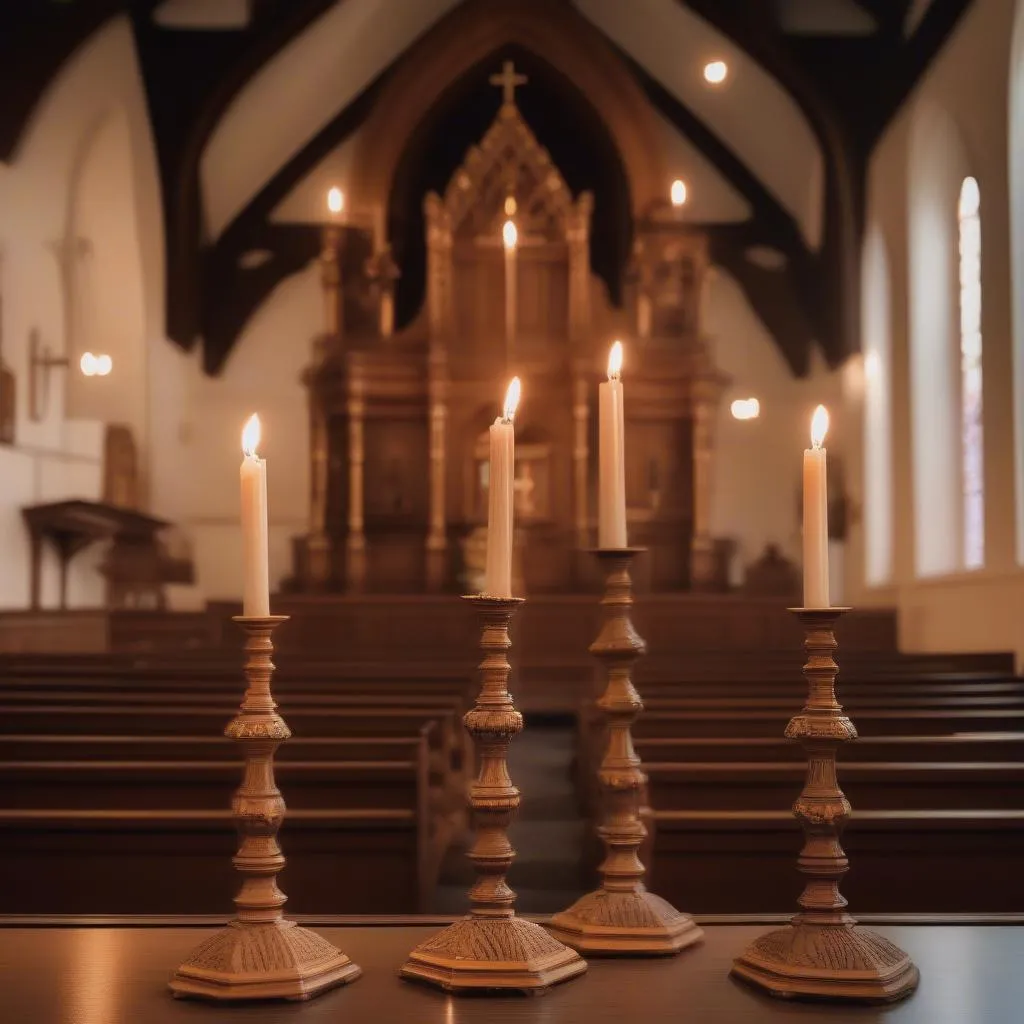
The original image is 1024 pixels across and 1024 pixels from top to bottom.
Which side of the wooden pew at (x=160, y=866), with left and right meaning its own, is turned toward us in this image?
back

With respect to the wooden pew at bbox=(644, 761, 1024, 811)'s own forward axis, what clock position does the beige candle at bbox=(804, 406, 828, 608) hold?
The beige candle is roughly at 6 o'clock from the wooden pew.

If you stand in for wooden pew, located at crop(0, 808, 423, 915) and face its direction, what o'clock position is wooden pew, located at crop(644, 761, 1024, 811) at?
wooden pew, located at crop(644, 761, 1024, 811) is roughly at 3 o'clock from wooden pew, located at crop(0, 808, 423, 915).

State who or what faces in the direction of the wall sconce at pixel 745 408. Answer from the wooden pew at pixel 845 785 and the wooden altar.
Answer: the wooden pew

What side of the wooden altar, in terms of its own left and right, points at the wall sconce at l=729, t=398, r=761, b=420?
left

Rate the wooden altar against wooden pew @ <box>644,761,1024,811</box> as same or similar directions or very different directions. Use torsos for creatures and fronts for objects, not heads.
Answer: very different directions

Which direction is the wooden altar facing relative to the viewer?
toward the camera

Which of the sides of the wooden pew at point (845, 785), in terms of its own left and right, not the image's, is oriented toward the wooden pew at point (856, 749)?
front

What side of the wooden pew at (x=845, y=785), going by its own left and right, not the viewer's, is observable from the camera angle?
back

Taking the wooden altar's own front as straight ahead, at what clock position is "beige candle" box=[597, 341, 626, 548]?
The beige candle is roughly at 12 o'clock from the wooden altar.

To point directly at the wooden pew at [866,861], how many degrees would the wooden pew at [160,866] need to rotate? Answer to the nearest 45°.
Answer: approximately 90° to its right

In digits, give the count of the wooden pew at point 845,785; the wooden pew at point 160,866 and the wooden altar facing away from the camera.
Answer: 2

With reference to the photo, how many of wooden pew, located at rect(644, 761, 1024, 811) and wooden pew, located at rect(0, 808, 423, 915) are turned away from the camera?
2
